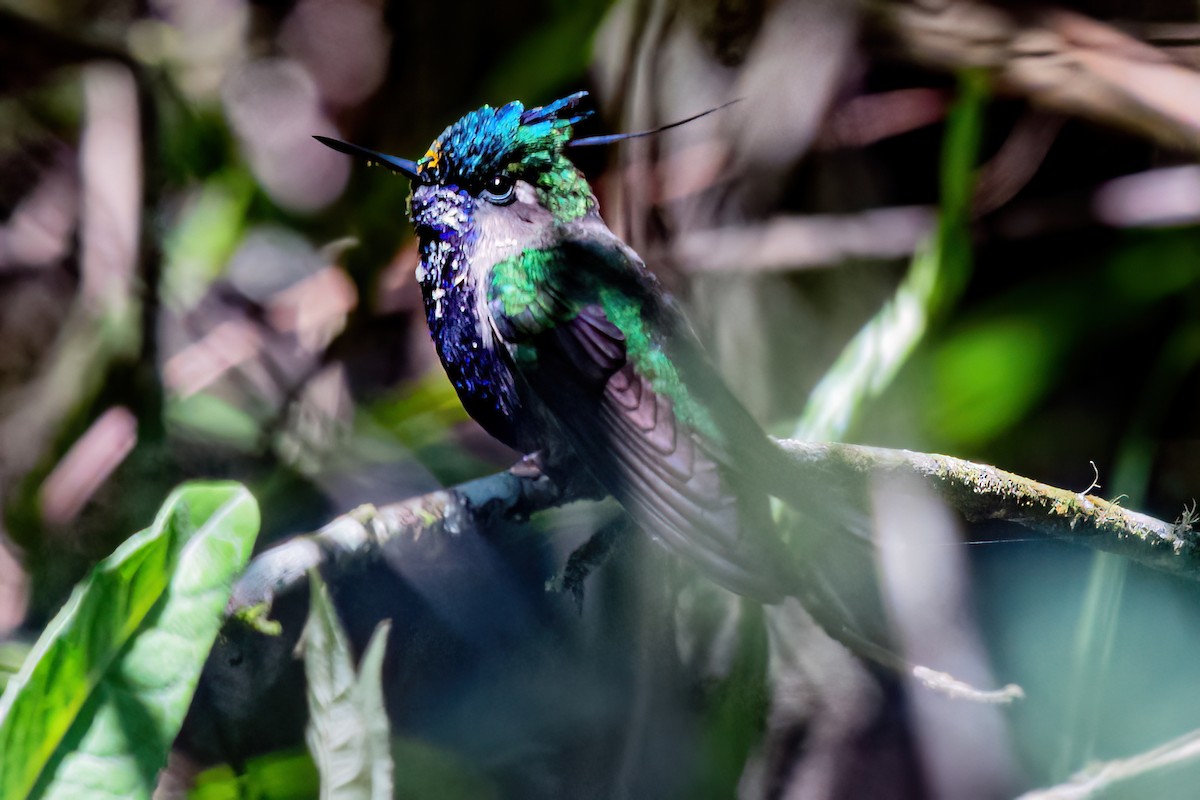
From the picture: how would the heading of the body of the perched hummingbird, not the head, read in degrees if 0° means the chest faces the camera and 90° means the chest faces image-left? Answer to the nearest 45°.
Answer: approximately 90°
